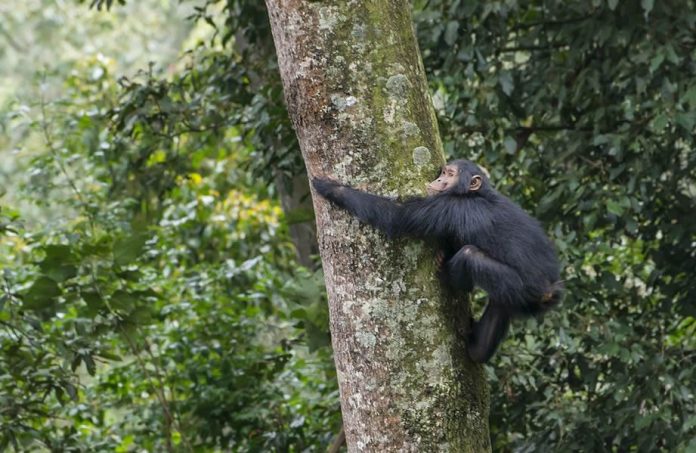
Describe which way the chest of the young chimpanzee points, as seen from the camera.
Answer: to the viewer's left
